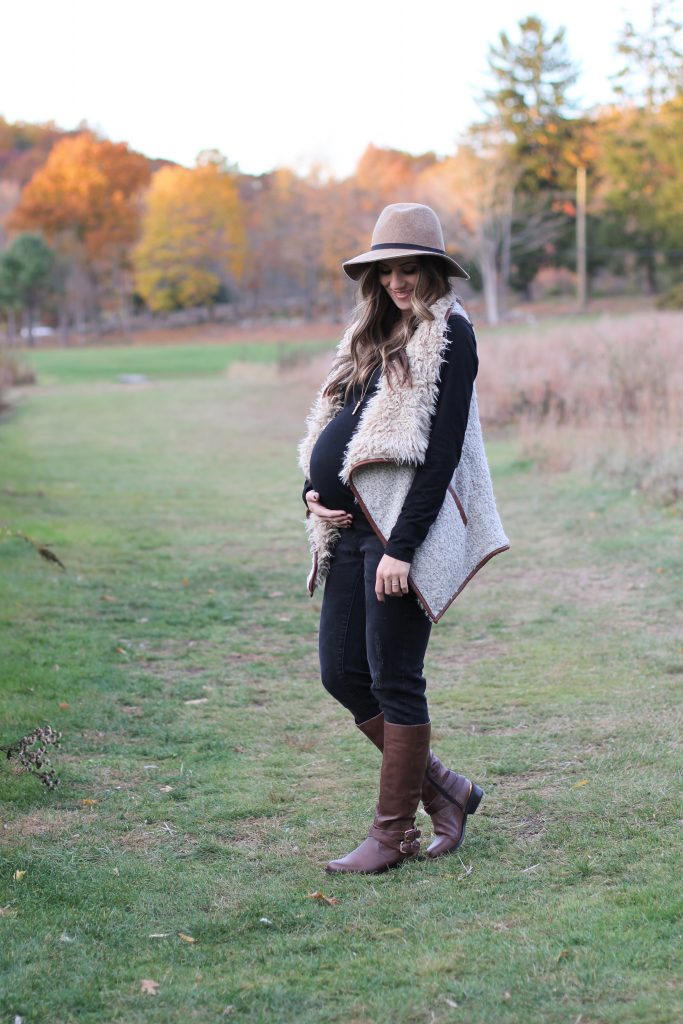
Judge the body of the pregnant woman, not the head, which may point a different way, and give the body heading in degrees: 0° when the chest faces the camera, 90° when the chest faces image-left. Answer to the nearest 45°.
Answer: approximately 45°
